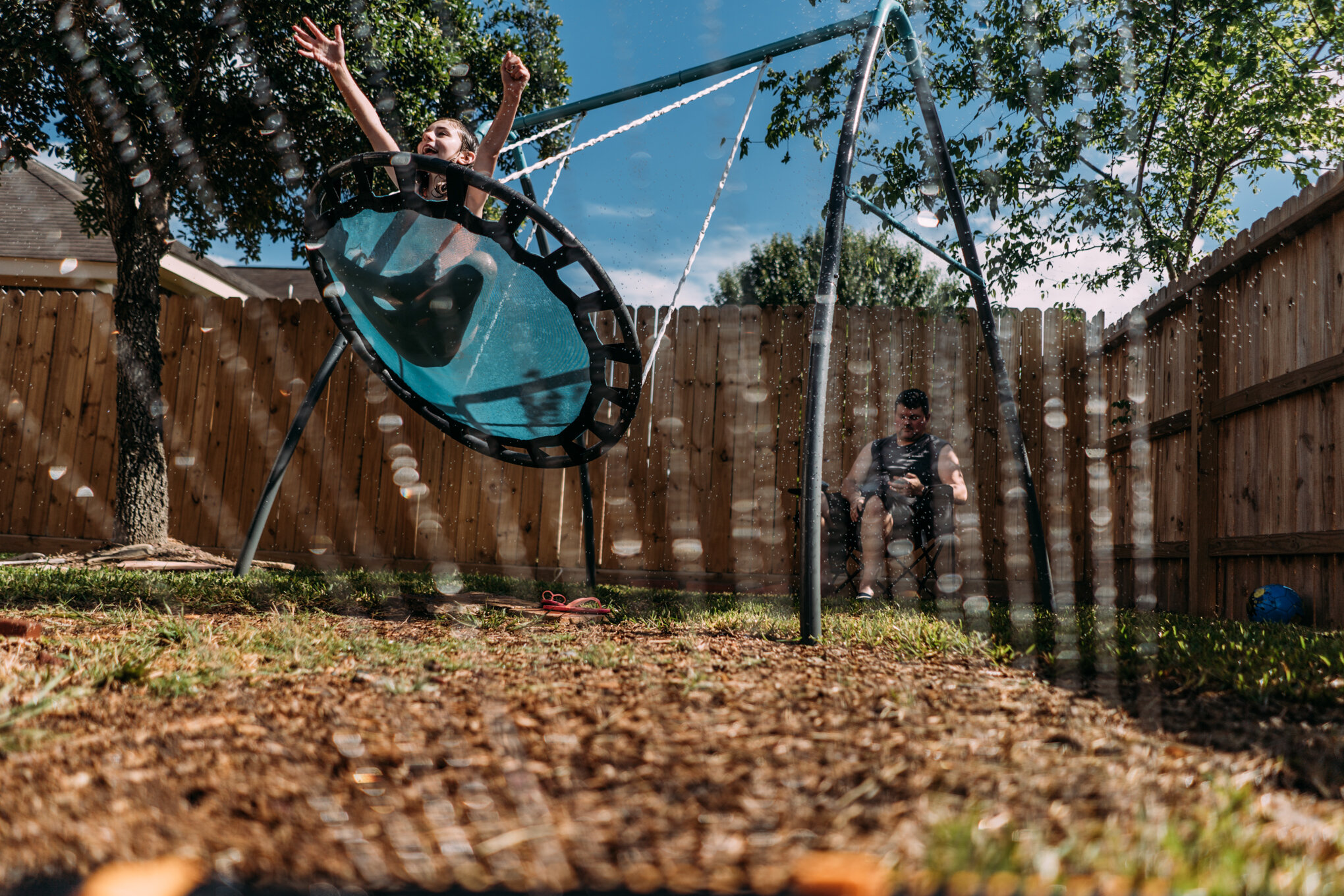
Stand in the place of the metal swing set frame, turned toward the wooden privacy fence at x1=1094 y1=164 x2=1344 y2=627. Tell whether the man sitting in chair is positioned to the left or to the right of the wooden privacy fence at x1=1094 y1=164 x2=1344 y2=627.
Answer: left

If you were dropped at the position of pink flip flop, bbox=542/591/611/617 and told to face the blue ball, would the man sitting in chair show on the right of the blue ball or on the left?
left

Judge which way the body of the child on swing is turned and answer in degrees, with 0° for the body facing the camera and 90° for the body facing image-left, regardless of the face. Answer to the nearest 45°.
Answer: approximately 45°

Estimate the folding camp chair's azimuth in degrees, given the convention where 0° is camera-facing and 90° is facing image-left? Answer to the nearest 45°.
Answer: approximately 0°

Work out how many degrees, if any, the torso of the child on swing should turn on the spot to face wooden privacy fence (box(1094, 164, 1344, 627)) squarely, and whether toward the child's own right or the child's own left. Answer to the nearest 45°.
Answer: approximately 135° to the child's own left

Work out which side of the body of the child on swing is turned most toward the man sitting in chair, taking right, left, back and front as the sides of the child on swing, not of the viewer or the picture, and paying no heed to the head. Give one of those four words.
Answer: back
